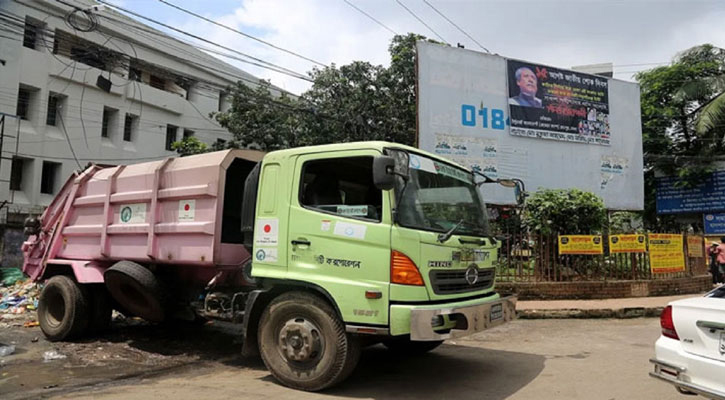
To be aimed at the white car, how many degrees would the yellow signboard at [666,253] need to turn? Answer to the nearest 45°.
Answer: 0° — it already faces it

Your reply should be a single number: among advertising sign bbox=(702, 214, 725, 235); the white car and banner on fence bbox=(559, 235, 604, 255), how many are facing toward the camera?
2

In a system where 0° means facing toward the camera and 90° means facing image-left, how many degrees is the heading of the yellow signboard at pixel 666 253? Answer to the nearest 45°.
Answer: approximately 0°

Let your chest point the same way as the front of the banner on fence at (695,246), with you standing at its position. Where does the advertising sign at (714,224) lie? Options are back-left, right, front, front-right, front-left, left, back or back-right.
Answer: back

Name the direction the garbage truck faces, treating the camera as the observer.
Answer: facing the viewer and to the right of the viewer

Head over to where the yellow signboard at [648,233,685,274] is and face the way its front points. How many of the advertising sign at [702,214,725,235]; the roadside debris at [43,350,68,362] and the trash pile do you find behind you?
1

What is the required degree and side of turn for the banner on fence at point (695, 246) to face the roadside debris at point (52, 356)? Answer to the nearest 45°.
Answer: approximately 45° to its right

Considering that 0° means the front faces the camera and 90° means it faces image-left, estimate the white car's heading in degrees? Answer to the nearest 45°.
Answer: approximately 225°

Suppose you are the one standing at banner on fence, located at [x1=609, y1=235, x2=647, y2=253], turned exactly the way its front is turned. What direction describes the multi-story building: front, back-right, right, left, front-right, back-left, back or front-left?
right
